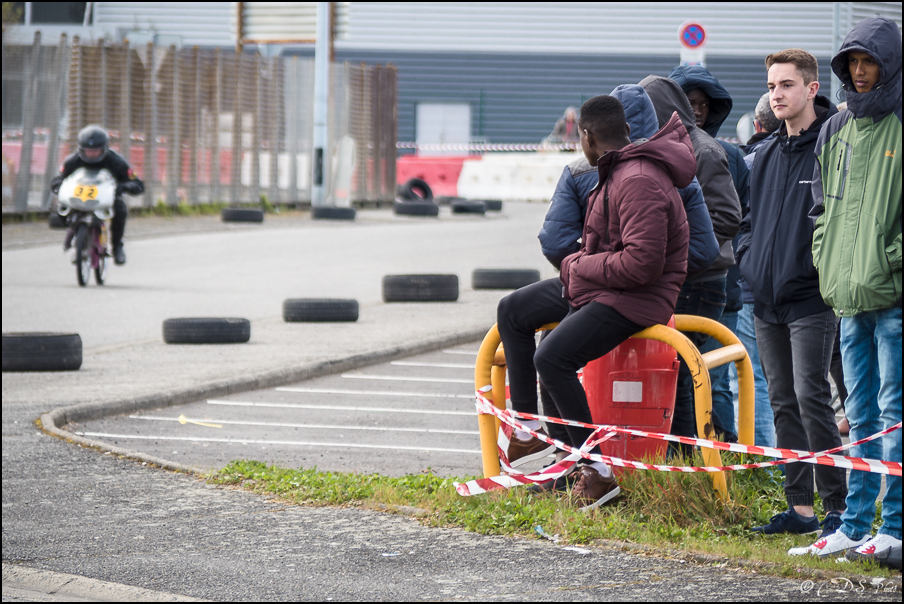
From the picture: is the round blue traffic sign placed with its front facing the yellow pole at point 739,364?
yes

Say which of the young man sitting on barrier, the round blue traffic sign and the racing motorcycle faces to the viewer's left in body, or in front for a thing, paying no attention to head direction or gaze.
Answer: the young man sitting on barrier

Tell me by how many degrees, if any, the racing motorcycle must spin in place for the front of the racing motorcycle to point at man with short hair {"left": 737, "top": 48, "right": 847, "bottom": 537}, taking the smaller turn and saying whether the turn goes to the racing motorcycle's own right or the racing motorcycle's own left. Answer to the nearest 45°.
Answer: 0° — it already faces them

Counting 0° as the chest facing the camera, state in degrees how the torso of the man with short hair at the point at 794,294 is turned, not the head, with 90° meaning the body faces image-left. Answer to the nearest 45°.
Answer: approximately 45°

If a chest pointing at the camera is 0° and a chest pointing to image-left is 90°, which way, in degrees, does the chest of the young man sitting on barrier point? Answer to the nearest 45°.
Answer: approximately 90°

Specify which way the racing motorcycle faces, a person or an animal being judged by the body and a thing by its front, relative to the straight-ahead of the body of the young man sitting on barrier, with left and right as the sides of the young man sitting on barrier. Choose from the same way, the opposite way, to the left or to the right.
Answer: to the left

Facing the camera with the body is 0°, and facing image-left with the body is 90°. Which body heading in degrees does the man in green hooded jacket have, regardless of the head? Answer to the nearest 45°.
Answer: approximately 45°

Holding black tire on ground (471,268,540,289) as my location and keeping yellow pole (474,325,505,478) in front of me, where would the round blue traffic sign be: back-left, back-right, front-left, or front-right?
back-left

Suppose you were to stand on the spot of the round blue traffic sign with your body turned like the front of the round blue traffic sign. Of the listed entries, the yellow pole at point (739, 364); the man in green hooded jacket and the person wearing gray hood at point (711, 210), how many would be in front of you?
3

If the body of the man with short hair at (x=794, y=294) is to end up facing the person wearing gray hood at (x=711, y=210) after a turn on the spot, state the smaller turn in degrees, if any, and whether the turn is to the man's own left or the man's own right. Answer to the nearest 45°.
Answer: approximately 135° to the man's own right

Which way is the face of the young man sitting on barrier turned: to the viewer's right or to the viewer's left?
to the viewer's left
